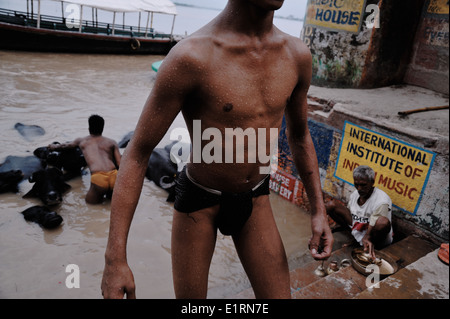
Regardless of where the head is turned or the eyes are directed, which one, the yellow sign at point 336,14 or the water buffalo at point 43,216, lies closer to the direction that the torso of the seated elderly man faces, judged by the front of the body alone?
the water buffalo

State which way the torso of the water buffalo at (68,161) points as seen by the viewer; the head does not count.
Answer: to the viewer's left

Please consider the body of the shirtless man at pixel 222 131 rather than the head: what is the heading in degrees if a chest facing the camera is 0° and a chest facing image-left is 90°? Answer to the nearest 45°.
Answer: approximately 315°

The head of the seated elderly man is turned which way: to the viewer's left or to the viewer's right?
to the viewer's left

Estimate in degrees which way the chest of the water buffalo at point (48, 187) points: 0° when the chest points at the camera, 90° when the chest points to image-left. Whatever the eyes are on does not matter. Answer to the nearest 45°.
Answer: approximately 0°

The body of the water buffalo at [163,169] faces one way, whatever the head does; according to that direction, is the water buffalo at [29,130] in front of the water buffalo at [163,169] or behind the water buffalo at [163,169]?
behind

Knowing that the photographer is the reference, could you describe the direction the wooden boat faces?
facing to the left of the viewer
